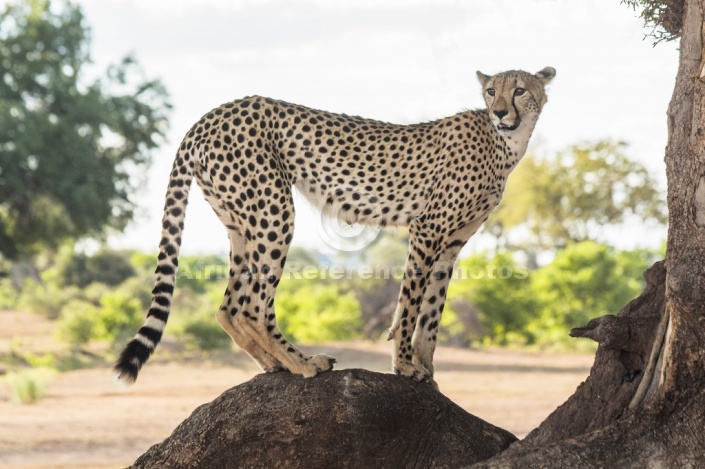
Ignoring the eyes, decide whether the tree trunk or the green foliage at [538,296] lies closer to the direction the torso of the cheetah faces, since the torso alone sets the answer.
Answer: the tree trunk

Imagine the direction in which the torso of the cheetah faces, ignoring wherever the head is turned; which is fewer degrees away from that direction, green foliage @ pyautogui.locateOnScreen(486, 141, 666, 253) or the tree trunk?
the tree trunk

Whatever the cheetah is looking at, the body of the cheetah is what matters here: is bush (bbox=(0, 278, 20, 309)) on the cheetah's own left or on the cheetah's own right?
on the cheetah's own left

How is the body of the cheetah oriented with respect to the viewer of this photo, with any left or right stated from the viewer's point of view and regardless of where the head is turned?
facing to the right of the viewer

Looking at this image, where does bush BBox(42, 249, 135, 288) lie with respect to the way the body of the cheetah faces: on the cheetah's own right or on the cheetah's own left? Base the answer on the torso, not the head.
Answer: on the cheetah's own left

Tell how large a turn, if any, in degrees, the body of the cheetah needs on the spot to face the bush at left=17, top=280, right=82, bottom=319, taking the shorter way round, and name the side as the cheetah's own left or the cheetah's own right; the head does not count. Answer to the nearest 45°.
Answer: approximately 90° to the cheetah's own left

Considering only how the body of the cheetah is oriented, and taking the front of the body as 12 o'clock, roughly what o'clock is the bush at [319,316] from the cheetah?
The bush is roughly at 9 o'clock from the cheetah.

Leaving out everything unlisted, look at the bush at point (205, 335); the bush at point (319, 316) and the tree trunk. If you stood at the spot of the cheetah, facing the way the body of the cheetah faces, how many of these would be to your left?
2

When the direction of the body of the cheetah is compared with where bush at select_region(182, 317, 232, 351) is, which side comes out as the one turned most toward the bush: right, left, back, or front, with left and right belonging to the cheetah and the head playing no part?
left

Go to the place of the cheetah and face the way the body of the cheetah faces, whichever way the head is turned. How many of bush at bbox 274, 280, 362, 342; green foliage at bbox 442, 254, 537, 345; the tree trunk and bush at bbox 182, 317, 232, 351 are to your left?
3

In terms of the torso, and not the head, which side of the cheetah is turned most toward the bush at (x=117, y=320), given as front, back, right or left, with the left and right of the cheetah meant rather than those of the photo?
left
